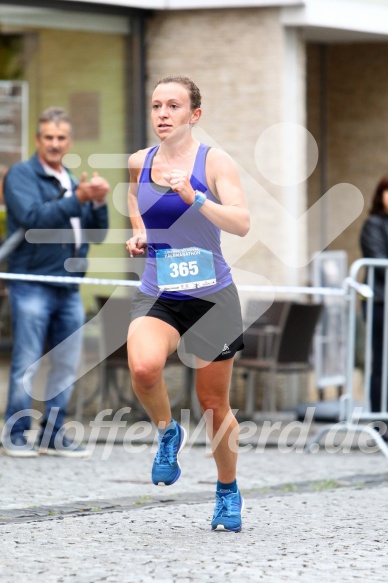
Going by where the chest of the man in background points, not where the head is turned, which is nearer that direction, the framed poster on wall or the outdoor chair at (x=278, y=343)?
the outdoor chair

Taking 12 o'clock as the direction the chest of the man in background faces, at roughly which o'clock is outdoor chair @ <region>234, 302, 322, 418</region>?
The outdoor chair is roughly at 9 o'clock from the man in background.

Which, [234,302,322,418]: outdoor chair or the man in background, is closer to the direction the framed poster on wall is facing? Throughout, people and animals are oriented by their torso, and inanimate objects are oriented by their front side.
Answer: the man in background

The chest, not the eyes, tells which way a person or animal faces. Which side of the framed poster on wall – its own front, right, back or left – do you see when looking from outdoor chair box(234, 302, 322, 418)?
left

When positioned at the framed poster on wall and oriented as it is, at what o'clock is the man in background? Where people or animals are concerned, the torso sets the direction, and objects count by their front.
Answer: The man in background is roughly at 12 o'clock from the framed poster on wall.
